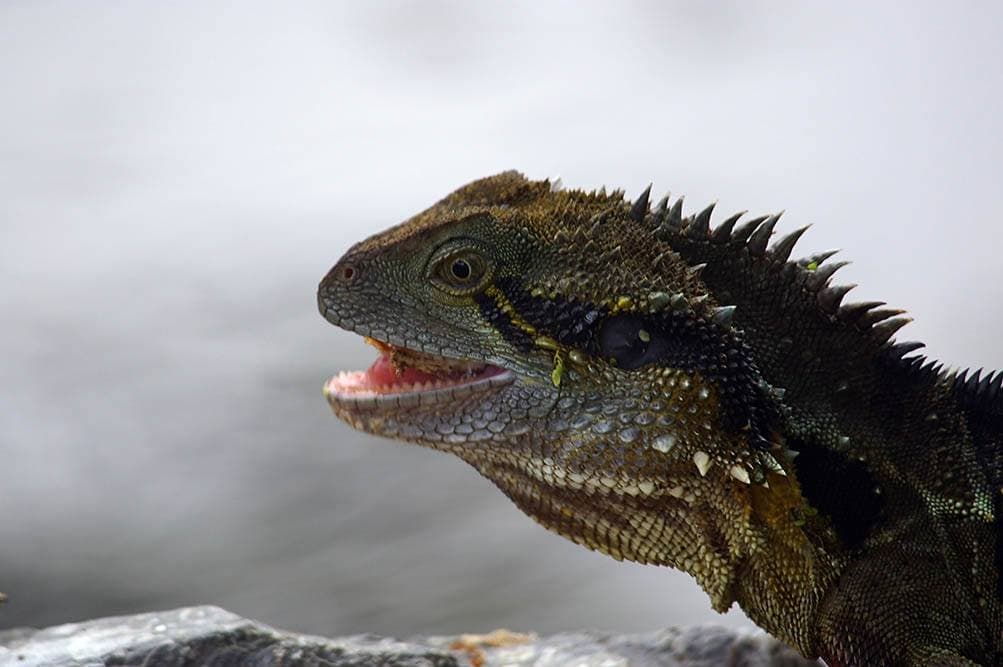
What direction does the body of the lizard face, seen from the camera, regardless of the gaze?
to the viewer's left
